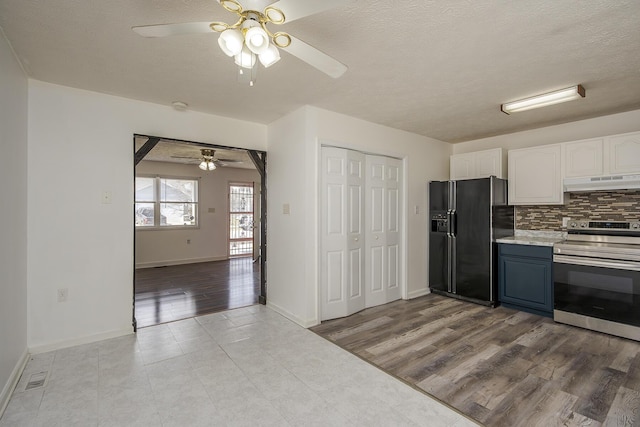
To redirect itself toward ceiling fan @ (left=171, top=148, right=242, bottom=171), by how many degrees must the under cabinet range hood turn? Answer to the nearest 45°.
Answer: approximately 90° to its right

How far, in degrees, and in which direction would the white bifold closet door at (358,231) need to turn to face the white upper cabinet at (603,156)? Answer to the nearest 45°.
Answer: approximately 45° to its left

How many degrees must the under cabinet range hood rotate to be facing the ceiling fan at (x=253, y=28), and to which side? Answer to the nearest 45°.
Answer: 0° — it already faces it

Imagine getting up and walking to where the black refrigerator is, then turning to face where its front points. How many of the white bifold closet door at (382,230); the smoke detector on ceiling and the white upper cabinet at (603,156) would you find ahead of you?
2

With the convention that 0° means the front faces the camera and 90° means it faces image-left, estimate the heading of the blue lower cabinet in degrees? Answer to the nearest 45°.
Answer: approximately 45°

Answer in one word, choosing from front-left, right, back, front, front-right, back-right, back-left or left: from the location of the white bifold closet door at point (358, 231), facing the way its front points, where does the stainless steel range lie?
front-left

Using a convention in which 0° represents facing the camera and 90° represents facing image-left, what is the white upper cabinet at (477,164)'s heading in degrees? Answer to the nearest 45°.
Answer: approximately 45°

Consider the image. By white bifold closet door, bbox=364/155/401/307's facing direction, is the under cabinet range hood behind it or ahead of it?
ahead

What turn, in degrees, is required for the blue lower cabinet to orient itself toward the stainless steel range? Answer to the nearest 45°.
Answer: approximately 135° to its left
